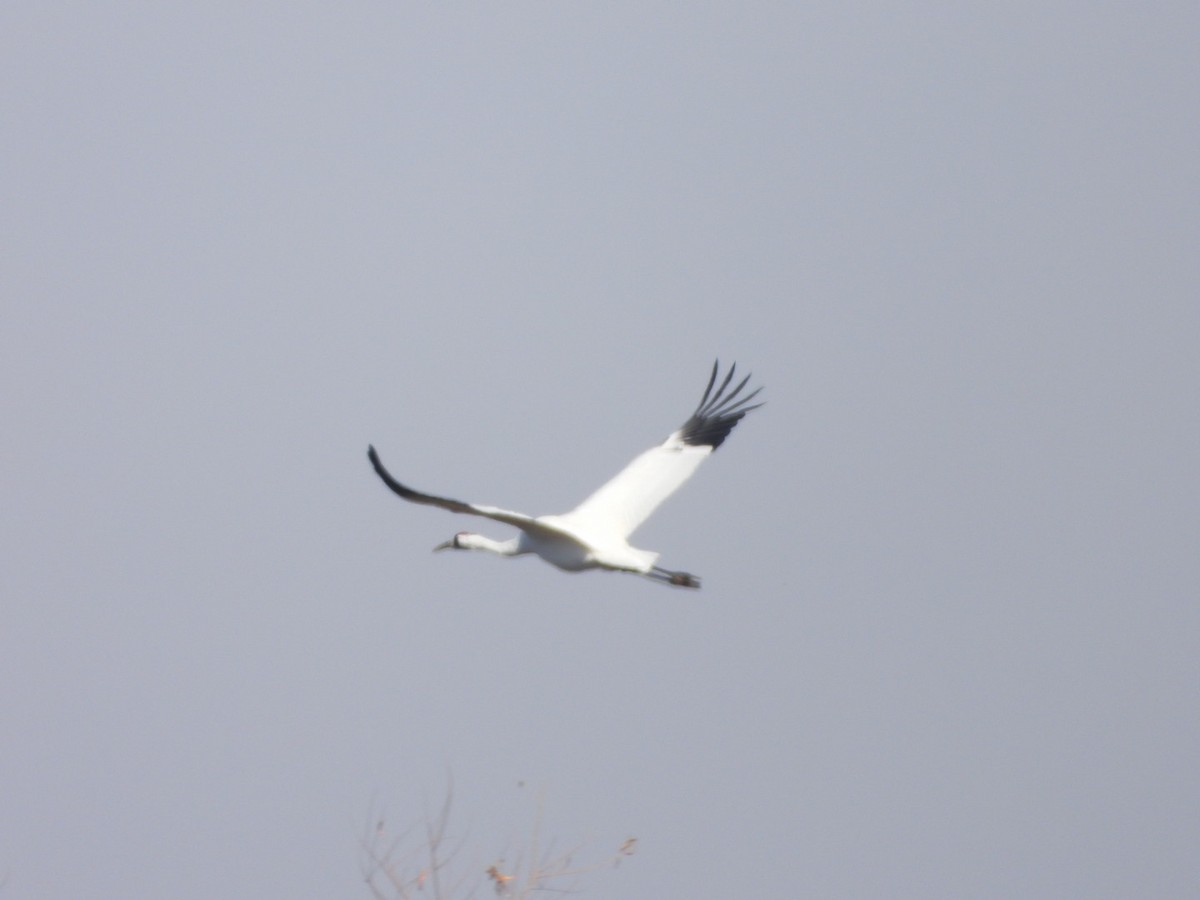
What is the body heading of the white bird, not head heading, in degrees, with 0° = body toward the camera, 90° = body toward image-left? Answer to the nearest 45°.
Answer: approximately 135°
